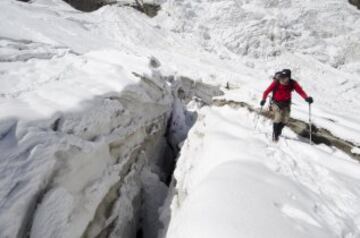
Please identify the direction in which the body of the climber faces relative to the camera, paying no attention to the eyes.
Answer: toward the camera
